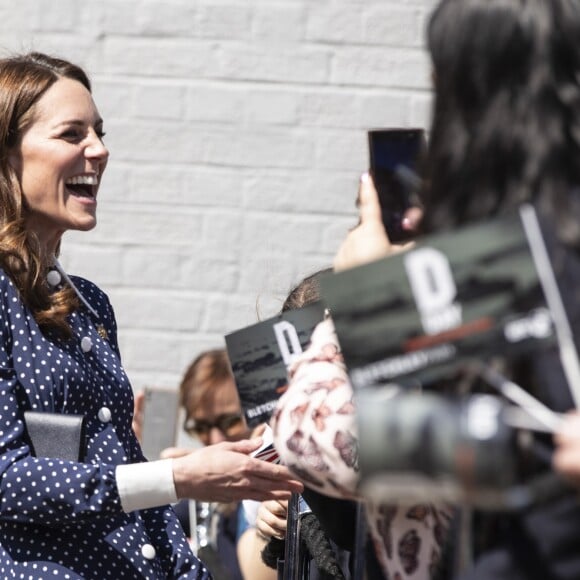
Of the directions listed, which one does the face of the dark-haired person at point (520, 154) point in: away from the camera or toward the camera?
away from the camera

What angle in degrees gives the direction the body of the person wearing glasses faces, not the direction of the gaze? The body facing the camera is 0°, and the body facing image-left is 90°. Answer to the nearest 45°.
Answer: approximately 45°
